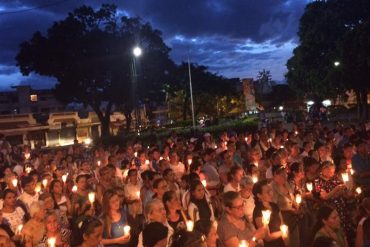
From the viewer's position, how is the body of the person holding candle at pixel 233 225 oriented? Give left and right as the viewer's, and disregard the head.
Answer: facing the viewer and to the right of the viewer

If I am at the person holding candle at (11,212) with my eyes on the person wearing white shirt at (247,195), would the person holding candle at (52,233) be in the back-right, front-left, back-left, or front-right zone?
front-right

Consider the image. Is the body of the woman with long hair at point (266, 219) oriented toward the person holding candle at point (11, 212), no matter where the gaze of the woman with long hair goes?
no

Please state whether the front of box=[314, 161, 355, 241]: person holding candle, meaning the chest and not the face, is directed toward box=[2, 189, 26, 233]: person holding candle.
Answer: no

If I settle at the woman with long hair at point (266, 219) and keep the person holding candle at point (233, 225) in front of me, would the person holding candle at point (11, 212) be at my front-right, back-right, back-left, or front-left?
front-right

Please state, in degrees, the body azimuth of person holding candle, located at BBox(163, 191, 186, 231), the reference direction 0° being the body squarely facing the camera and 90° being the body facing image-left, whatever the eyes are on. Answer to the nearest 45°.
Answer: approximately 315°

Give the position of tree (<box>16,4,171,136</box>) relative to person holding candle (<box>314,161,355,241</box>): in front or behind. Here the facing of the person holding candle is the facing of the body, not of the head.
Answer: behind

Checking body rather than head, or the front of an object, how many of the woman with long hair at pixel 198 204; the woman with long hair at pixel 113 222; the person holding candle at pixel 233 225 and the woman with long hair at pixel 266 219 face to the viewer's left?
0

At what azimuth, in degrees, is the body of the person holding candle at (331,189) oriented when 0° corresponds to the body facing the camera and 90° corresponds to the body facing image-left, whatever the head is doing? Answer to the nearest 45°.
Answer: approximately 315°

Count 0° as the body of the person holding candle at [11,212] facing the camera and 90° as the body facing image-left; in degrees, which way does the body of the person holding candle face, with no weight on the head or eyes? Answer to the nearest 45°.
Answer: approximately 315°

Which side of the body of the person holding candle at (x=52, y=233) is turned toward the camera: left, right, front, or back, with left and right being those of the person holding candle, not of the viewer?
front

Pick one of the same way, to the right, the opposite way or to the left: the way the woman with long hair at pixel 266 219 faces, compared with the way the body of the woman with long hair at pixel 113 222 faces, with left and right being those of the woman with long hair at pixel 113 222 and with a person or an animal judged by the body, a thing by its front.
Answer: the same way

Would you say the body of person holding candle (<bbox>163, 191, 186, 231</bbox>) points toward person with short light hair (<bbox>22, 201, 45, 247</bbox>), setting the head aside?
no

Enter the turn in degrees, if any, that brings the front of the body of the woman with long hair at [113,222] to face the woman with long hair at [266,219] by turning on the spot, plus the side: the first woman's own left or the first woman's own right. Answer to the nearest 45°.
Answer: approximately 45° to the first woman's own left

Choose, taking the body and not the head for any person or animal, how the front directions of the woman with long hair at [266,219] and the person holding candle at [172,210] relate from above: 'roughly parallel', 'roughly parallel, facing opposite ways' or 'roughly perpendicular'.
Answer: roughly parallel
